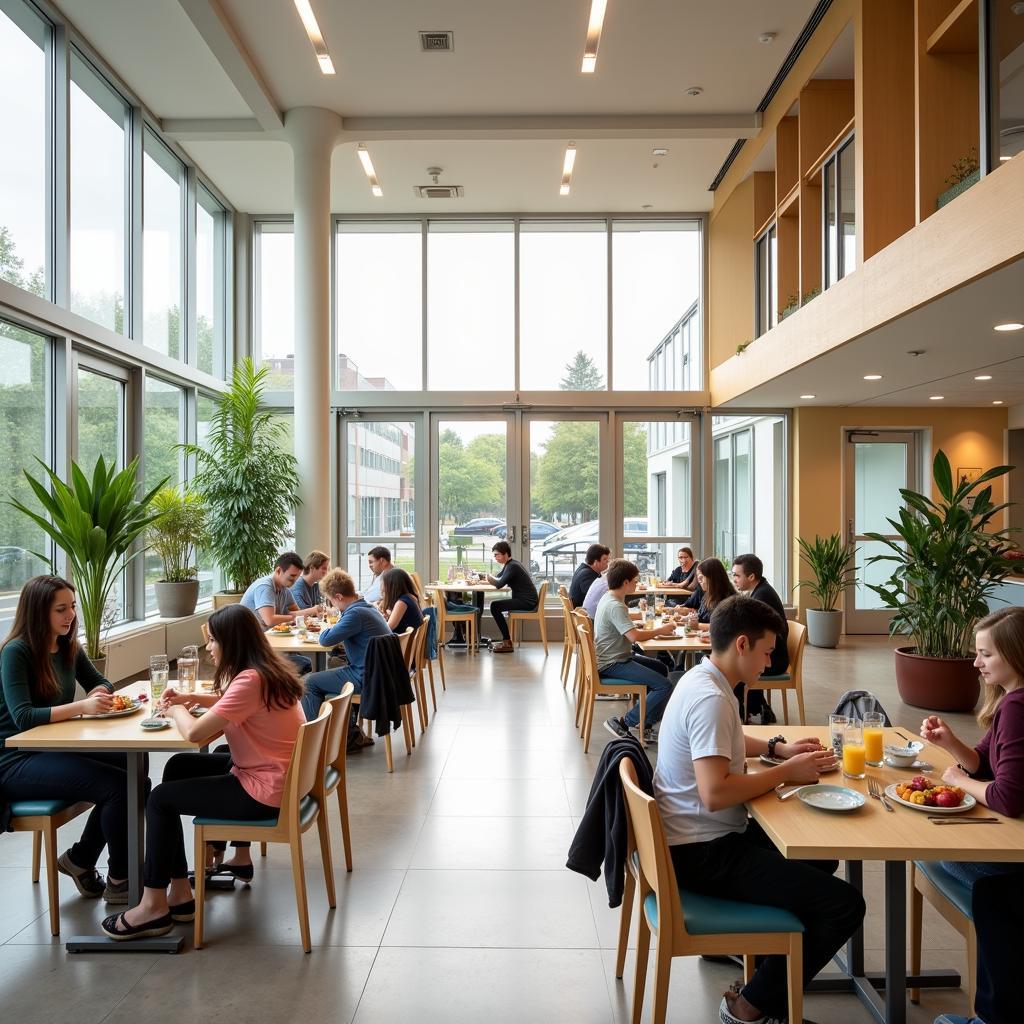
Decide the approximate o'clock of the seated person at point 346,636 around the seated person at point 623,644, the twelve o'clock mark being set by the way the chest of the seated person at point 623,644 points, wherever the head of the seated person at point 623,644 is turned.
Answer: the seated person at point 346,636 is roughly at 5 o'clock from the seated person at point 623,644.

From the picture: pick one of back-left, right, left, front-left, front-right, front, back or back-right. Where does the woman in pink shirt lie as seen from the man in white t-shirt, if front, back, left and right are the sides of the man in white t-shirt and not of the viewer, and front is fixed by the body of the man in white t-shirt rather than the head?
back

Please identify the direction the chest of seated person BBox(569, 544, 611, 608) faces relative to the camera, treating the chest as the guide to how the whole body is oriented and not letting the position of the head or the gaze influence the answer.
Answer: to the viewer's right

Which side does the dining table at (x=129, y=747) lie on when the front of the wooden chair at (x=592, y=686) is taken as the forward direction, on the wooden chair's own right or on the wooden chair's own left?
on the wooden chair's own right

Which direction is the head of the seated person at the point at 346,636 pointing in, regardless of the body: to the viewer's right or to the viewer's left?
to the viewer's left

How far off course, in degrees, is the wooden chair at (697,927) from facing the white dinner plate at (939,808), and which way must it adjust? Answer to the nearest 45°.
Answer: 0° — it already faces it

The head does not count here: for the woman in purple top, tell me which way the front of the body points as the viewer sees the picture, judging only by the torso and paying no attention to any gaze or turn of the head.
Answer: to the viewer's left

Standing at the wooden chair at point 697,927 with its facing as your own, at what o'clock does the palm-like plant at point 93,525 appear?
The palm-like plant is roughly at 7 o'clock from the wooden chair.

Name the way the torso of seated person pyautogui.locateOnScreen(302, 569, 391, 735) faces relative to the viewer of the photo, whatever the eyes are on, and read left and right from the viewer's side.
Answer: facing to the left of the viewer

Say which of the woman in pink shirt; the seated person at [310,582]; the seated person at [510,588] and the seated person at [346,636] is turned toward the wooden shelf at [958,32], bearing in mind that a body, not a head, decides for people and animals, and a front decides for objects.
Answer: the seated person at [310,582]

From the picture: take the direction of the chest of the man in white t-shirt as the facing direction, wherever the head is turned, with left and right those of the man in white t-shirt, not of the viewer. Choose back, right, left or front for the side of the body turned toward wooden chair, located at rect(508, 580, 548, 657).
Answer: left

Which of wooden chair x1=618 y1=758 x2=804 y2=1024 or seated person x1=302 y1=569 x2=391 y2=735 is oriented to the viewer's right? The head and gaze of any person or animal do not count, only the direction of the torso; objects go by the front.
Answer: the wooden chair

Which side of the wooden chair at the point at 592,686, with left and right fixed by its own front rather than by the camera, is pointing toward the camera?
right
